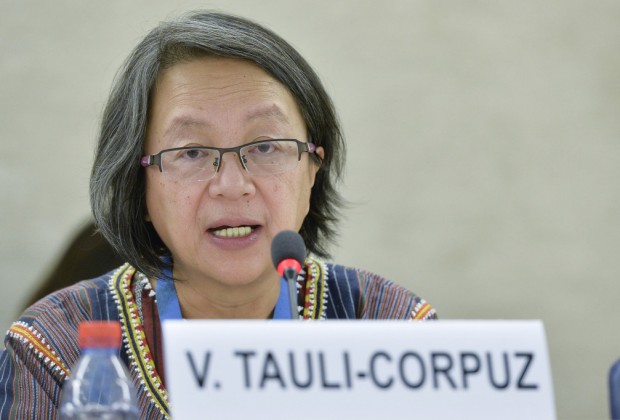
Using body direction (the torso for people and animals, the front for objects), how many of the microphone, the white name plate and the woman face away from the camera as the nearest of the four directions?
1

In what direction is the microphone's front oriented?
away from the camera

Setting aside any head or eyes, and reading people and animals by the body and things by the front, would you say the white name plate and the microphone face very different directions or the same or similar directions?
very different directions

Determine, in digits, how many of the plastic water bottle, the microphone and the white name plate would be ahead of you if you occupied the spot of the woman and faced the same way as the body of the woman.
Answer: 3

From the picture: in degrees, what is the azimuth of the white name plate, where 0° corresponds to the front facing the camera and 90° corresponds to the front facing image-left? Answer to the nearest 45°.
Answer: approximately 0°

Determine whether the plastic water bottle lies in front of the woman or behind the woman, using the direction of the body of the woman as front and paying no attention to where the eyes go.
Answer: in front

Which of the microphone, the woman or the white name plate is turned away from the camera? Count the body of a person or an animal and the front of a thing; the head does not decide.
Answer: the microphone
